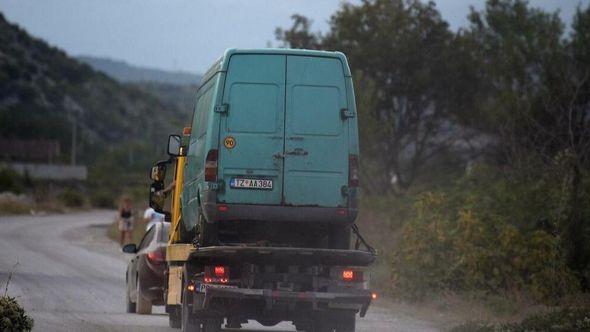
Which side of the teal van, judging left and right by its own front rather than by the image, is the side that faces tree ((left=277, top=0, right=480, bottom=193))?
front

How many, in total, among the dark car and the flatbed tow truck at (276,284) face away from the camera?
2

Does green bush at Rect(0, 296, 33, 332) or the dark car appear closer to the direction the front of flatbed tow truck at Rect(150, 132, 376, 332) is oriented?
the dark car

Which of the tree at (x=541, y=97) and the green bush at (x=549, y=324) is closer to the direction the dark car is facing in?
the tree

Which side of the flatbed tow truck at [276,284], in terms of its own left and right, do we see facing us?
back

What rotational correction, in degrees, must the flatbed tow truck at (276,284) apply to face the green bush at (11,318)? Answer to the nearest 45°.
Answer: approximately 90° to its left

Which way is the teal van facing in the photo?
away from the camera

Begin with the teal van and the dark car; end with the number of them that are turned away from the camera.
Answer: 2

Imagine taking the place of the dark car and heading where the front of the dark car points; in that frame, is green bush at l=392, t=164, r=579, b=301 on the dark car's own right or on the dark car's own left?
on the dark car's own right

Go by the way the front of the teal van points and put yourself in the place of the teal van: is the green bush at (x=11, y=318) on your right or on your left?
on your left

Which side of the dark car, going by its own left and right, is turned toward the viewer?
back
